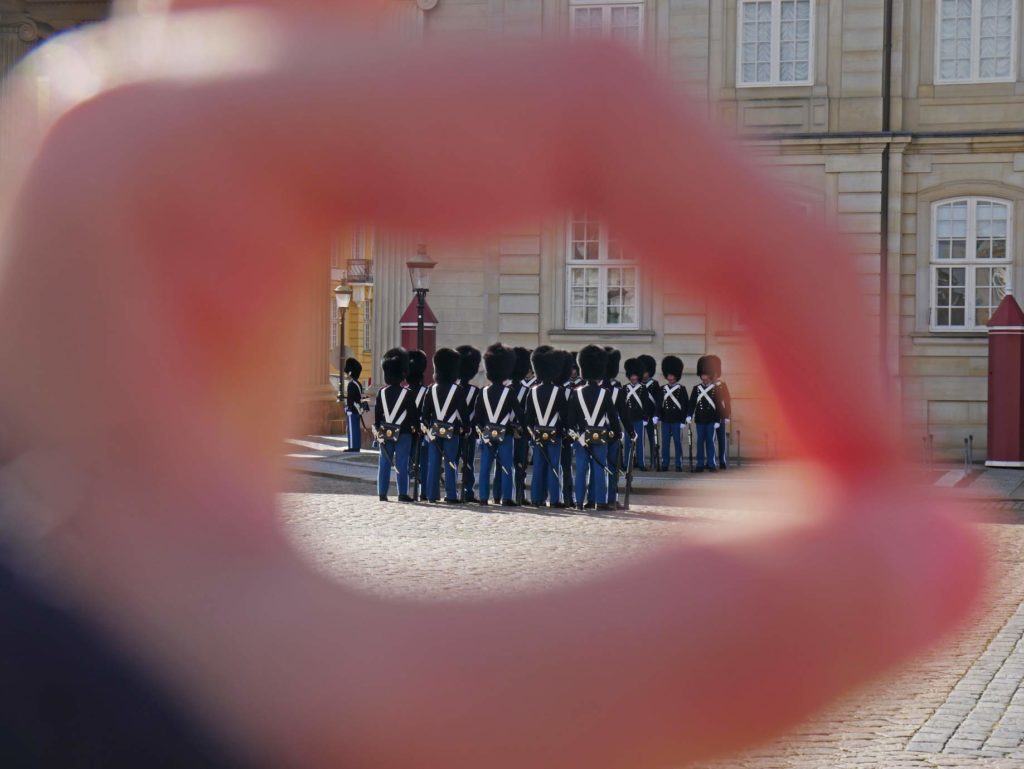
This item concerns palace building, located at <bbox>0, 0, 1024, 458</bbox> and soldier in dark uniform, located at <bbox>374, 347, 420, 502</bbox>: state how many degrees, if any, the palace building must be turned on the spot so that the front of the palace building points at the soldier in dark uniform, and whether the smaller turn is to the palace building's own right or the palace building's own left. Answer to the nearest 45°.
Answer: approximately 45° to the palace building's own right
